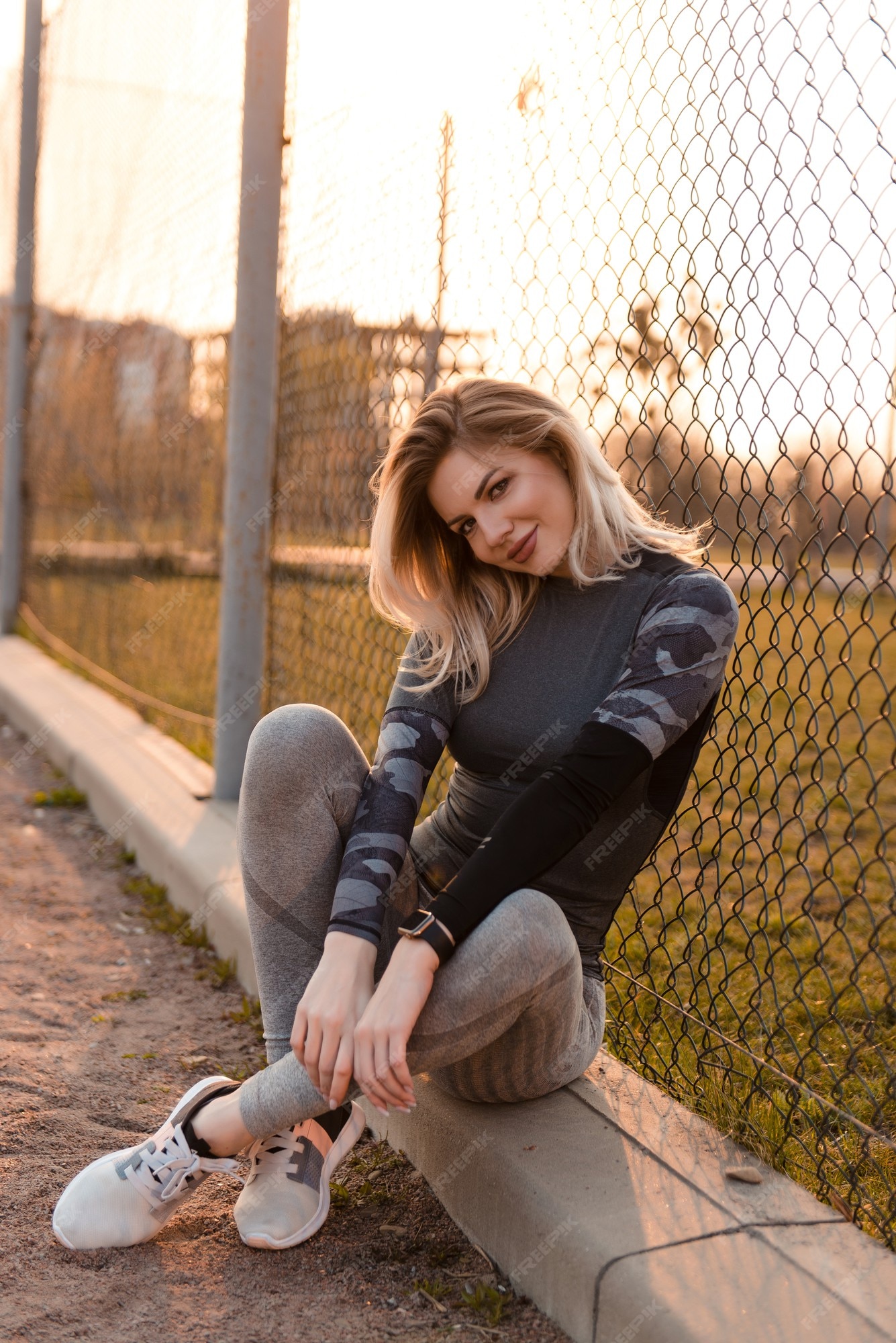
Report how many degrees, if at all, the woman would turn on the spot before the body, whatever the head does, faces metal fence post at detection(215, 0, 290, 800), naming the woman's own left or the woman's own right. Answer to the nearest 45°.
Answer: approximately 135° to the woman's own right

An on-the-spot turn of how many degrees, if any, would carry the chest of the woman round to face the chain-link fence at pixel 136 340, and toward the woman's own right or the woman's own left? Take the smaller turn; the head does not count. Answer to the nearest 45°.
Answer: approximately 135° to the woman's own right

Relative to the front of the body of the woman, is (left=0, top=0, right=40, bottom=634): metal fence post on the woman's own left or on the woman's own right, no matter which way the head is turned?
on the woman's own right

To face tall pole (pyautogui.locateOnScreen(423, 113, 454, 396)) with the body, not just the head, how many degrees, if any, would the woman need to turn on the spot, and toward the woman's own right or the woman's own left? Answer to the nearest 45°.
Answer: approximately 135° to the woman's own right

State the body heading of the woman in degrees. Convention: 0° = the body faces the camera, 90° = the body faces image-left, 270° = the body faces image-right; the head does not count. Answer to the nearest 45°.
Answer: approximately 45°
